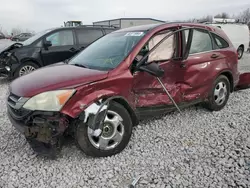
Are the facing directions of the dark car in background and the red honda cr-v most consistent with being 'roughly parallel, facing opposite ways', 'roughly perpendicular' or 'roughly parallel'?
roughly parallel

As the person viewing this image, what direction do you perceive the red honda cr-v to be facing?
facing the viewer and to the left of the viewer

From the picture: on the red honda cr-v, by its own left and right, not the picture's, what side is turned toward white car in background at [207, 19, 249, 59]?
back

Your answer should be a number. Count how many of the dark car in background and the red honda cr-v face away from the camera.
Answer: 0

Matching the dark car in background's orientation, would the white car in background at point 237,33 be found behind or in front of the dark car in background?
behind

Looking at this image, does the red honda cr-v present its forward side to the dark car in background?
no

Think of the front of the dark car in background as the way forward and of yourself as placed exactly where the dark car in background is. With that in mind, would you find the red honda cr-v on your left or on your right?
on your left

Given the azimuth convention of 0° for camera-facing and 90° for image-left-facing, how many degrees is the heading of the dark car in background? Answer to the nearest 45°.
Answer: approximately 45°
